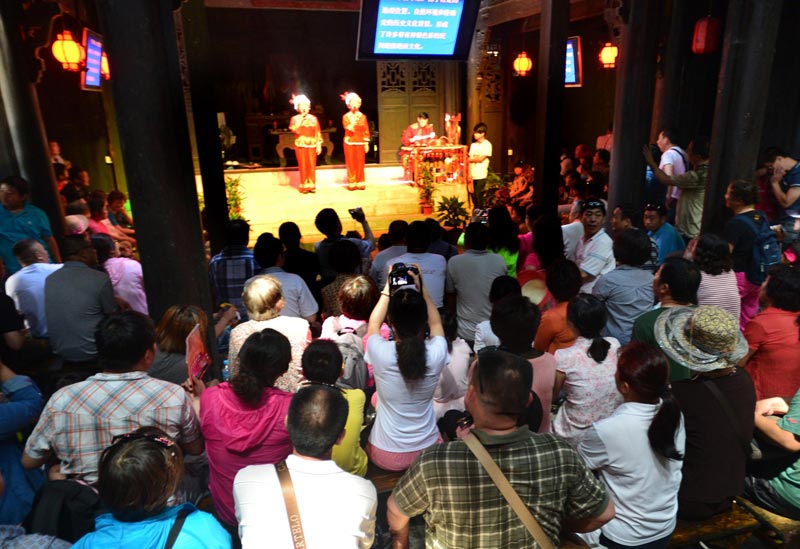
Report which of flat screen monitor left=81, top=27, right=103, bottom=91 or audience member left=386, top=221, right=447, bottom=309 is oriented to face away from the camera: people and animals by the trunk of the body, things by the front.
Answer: the audience member

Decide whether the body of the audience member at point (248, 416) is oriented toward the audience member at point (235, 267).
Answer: yes

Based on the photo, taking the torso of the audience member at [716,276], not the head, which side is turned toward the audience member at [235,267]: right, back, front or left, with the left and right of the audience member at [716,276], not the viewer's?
left

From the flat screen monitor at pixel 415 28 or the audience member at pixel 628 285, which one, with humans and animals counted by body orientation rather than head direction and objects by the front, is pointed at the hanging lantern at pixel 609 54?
the audience member

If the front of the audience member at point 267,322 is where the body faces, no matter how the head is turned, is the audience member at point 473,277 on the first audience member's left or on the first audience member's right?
on the first audience member's right

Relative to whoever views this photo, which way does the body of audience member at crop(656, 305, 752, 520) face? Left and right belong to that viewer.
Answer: facing away from the viewer and to the left of the viewer

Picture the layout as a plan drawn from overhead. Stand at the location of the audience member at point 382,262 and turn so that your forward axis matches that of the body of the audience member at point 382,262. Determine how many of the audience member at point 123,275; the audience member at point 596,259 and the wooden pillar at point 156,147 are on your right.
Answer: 1

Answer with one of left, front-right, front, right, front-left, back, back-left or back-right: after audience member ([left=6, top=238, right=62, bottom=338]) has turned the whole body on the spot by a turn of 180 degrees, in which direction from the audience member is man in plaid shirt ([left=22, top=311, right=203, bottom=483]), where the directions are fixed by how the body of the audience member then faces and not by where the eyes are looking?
front-left

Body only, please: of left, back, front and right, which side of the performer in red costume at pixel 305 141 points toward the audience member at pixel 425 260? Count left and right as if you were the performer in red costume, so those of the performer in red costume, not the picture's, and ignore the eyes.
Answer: front

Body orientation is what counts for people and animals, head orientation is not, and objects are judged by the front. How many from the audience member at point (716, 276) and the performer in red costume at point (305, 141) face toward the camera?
1

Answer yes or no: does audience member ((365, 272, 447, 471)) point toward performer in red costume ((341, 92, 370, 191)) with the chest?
yes

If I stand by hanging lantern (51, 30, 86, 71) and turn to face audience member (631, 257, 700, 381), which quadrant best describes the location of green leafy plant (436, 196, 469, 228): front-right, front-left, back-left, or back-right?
front-left

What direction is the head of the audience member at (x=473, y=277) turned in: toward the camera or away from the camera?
away from the camera

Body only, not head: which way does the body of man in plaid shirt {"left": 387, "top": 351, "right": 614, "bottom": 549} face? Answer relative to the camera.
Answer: away from the camera

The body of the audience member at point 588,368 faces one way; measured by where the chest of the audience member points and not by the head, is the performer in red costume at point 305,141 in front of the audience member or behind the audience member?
in front

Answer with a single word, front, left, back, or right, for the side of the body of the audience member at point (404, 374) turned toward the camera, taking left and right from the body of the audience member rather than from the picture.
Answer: back

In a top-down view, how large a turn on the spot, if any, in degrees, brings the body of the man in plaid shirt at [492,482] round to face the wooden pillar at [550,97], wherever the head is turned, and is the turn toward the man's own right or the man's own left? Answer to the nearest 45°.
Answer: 0° — they already face it

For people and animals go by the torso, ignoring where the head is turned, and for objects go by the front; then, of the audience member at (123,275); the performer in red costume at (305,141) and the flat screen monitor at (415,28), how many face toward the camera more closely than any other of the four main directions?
2

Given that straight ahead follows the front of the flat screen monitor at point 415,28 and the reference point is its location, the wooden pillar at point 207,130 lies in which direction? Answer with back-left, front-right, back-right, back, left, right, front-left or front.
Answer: right
